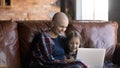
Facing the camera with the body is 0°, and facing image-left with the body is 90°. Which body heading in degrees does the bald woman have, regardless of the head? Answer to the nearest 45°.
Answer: approximately 315°

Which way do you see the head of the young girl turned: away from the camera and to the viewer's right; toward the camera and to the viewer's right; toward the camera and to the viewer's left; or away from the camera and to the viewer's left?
toward the camera and to the viewer's right

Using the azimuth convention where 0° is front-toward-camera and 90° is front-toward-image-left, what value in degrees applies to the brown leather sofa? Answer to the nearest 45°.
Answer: approximately 0°
